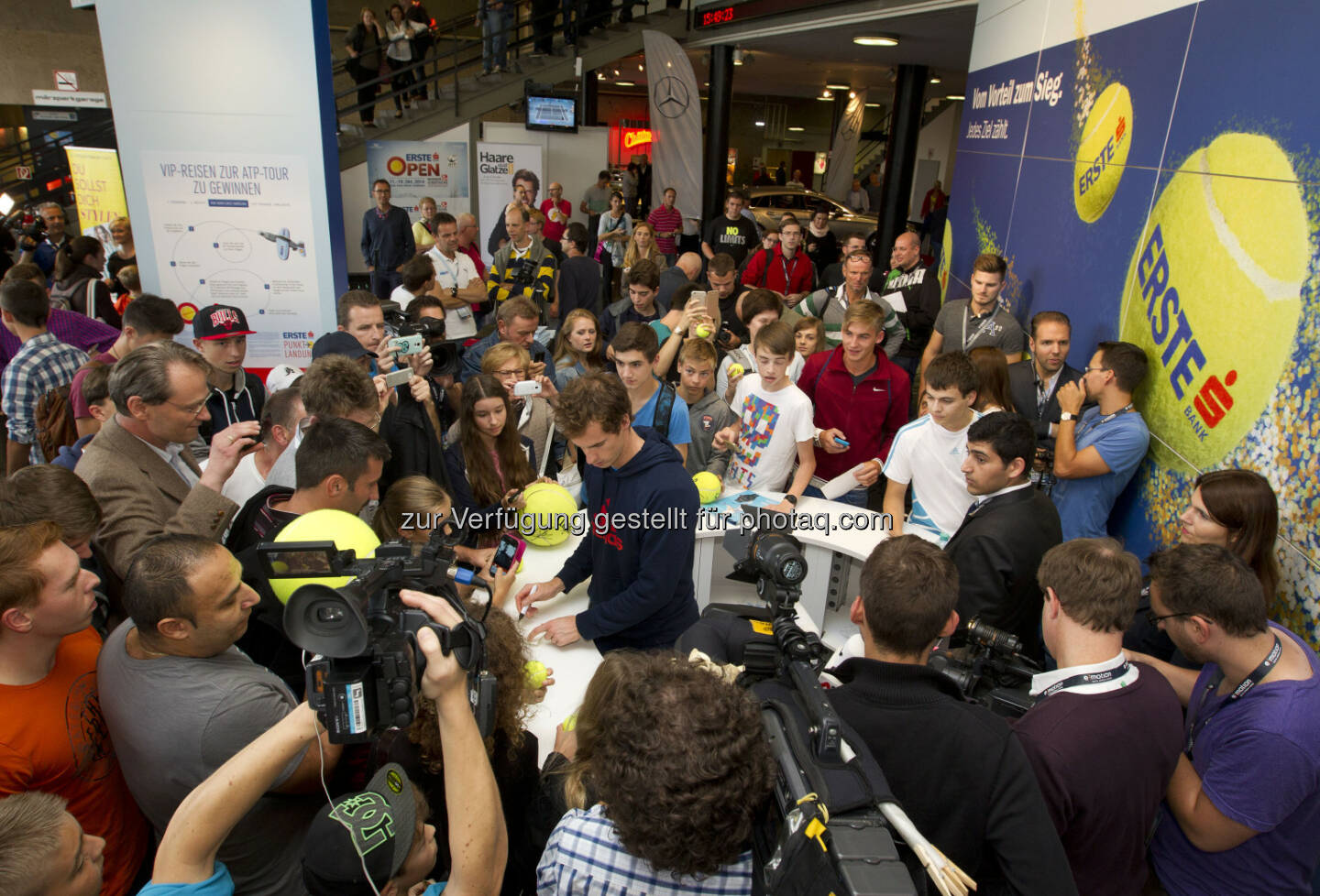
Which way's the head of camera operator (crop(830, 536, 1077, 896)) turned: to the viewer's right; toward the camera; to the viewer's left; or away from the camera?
away from the camera

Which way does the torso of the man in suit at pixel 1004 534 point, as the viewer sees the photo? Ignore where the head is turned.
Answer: to the viewer's left

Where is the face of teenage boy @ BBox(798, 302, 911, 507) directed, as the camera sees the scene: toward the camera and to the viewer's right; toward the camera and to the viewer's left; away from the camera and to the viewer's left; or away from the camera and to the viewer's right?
toward the camera and to the viewer's left

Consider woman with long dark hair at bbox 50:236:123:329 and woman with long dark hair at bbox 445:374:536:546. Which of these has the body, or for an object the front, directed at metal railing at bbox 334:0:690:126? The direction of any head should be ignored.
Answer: woman with long dark hair at bbox 50:236:123:329

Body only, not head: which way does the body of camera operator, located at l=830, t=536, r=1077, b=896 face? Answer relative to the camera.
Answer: away from the camera

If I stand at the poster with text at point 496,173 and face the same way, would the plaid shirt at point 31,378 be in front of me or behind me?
in front

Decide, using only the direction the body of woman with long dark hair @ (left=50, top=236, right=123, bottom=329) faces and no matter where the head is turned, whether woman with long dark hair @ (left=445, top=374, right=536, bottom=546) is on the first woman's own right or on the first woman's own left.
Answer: on the first woman's own right

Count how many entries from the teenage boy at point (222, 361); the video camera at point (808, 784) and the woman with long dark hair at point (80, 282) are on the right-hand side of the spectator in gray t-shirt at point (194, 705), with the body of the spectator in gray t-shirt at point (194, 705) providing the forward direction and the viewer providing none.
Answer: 1

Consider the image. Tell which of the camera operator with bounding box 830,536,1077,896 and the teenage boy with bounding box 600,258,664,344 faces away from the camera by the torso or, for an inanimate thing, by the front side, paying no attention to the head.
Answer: the camera operator

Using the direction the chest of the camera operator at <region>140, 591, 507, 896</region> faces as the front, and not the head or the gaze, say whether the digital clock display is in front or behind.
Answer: in front

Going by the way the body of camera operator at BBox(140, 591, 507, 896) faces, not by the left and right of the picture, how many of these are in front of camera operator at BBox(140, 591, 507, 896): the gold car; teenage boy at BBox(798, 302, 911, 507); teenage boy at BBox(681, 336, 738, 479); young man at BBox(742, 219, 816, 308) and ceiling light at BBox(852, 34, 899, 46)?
5

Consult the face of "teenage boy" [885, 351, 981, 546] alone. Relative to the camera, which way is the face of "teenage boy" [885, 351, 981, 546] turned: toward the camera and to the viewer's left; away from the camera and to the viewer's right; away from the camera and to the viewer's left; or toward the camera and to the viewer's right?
toward the camera and to the viewer's left

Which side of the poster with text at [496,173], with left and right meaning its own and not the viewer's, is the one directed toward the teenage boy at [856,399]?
front

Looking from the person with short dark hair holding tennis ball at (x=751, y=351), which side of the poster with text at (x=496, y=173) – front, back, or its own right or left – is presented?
front

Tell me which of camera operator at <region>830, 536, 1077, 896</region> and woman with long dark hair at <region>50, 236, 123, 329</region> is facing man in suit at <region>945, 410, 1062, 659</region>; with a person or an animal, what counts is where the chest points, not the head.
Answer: the camera operator
